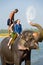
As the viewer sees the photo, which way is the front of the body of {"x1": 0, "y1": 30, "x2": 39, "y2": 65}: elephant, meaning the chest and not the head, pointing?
to the viewer's right
